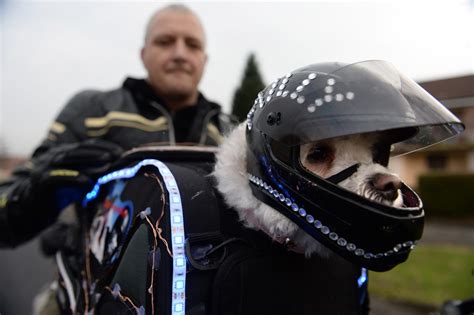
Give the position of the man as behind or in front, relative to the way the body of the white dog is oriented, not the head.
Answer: behind

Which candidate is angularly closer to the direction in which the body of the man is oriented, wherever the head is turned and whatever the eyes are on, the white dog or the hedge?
the white dog

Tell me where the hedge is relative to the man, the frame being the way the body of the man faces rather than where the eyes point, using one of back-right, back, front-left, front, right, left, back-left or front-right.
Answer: left

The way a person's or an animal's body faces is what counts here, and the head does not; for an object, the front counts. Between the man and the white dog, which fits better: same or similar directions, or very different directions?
same or similar directions

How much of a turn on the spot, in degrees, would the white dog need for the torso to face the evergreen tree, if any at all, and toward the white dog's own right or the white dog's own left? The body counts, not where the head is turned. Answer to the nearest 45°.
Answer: approximately 135° to the white dog's own left

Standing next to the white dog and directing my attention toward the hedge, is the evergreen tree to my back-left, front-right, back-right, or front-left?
front-left

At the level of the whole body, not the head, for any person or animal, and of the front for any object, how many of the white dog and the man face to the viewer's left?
0

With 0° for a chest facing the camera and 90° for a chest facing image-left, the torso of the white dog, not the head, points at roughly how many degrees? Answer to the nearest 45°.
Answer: approximately 315°

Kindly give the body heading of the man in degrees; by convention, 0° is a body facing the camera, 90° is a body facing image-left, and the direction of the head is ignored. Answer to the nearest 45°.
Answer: approximately 315°
